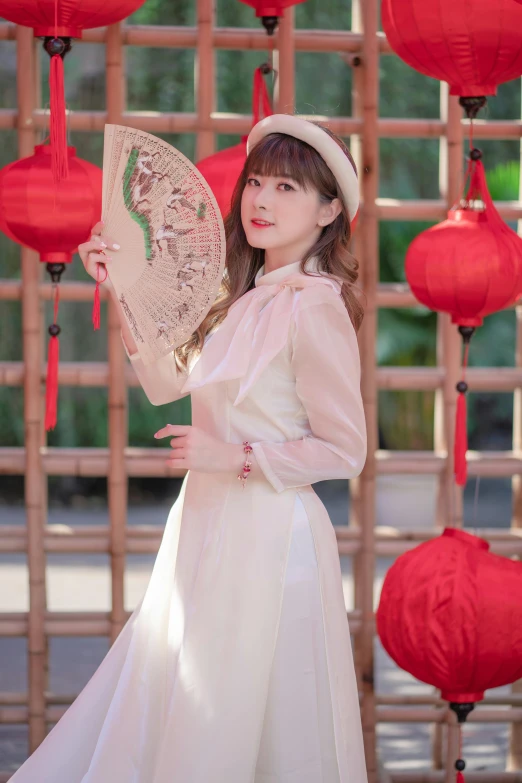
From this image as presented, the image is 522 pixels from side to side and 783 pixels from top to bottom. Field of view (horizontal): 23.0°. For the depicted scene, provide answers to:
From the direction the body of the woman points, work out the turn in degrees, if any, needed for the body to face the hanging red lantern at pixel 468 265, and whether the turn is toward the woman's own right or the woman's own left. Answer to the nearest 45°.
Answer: approximately 180°

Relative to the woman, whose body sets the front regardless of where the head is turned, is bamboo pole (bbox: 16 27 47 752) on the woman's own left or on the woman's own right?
on the woman's own right

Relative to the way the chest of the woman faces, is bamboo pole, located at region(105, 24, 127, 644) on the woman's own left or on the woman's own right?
on the woman's own right

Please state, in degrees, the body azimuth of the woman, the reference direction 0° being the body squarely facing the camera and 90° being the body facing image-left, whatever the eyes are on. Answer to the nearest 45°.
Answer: approximately 45°
